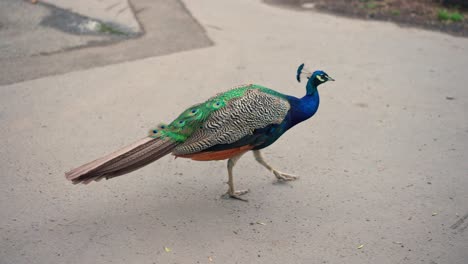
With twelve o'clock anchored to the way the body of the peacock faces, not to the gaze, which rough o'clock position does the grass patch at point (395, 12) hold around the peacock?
The grass patch is roughly at 10 o'clock from the peacock.

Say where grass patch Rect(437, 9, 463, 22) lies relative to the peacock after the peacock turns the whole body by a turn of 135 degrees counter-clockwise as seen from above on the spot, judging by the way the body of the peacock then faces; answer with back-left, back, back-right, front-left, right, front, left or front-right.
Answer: right

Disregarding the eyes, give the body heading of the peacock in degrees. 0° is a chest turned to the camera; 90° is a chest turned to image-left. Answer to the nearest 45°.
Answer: approximately 270°
